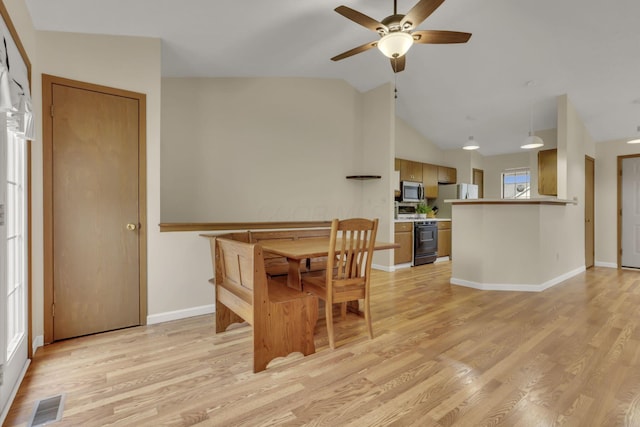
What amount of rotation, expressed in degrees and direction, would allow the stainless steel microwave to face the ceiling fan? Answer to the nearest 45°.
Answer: approximately 45° to its right

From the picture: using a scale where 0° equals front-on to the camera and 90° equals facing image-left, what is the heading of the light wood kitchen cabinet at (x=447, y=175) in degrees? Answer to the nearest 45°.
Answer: approximately 315°

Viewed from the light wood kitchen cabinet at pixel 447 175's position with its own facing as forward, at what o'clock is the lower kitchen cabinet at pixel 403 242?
The lower kitchen cabinet is roughly at 2 o'clock from the light wood kitchen cabinet.

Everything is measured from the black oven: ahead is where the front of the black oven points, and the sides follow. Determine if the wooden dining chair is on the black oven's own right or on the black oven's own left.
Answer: on the black oven's own right

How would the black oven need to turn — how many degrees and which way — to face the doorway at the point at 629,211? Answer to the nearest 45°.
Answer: approximately 45° to its left

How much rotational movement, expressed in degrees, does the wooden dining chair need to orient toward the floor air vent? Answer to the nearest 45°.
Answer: approximately 90° to its left

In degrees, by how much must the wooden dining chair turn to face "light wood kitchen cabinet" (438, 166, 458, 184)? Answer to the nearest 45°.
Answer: approximately 90° to its right

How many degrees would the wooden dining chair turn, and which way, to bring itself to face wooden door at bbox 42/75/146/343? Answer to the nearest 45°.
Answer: approximately 45° to its left

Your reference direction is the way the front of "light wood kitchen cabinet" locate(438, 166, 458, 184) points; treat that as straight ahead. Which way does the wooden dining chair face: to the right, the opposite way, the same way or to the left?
the opposite way

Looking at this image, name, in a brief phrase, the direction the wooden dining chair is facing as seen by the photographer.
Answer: facing away from the viewer and to the left of the viewer

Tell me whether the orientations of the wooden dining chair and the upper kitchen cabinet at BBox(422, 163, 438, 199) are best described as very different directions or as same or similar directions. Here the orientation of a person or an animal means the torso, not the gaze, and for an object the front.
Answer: very different directions

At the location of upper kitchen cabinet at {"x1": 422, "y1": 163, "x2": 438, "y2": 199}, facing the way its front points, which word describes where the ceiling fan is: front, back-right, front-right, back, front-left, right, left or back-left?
front-right
